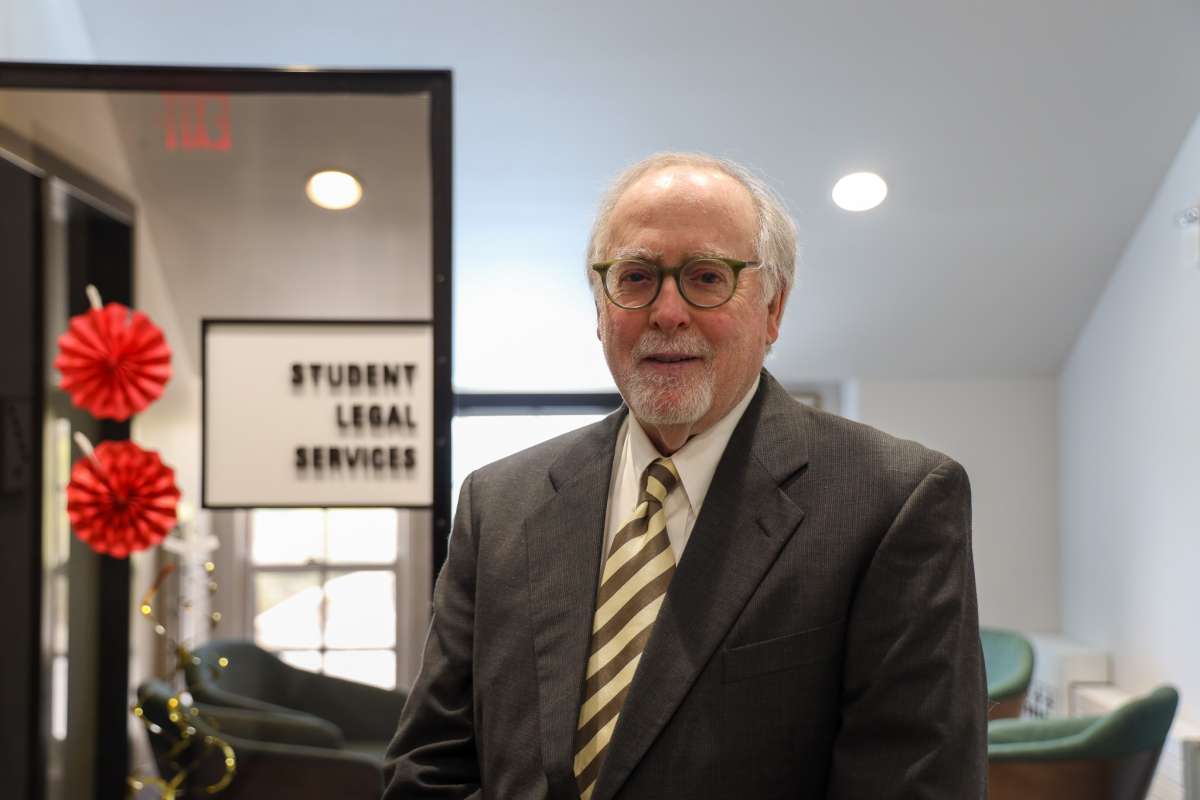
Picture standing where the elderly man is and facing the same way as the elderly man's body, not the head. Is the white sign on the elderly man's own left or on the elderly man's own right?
on the elderly man's own right
